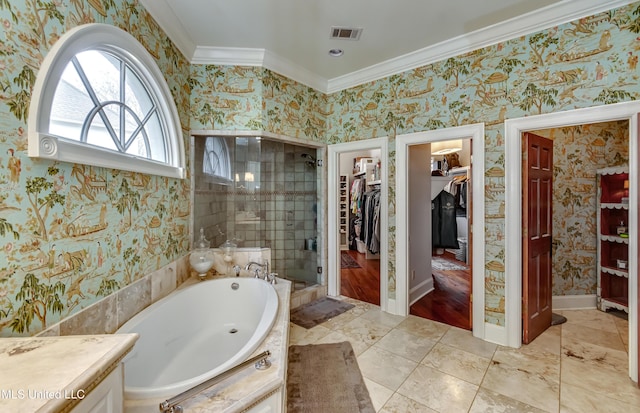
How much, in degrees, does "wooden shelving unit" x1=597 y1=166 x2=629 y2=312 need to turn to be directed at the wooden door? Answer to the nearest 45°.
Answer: approximately 45° to its left

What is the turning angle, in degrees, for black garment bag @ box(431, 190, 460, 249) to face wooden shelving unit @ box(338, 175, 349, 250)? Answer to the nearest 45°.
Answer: approximately 90° to its right

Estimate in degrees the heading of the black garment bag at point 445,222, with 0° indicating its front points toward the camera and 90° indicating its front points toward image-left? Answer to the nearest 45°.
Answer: approximately 0°

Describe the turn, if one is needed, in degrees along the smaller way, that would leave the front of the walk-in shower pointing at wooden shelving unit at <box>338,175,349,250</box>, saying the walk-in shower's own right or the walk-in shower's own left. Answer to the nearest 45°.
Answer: approximately 135° to the walk-in shower's own left

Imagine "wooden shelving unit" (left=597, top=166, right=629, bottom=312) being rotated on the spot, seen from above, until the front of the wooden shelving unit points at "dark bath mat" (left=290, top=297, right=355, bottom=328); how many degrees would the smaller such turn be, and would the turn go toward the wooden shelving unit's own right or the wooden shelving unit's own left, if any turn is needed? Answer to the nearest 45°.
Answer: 0° — it already faces it

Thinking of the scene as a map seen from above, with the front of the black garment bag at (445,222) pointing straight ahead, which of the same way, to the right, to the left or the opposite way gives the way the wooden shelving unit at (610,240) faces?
to the right

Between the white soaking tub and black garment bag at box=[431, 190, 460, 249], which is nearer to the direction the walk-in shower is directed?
the white soaking tub

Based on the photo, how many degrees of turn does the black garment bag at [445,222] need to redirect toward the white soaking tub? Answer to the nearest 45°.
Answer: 0° — it already faces it

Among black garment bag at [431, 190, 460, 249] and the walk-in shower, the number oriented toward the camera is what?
2

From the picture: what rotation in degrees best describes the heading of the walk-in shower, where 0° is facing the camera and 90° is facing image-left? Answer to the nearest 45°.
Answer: approximately 0°

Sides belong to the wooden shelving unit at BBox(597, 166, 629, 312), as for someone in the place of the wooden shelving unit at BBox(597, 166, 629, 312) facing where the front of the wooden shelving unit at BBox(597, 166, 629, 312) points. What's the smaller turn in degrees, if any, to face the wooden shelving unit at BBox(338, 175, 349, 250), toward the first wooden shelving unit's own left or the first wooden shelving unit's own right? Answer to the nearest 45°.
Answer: approximately 45° to the first wooden shelving unit's own right

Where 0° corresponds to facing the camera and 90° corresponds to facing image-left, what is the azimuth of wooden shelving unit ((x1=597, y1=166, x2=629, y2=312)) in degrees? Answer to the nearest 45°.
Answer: approximately 45°

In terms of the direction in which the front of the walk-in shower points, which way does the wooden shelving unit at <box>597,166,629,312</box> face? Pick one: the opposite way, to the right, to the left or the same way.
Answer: to the right
